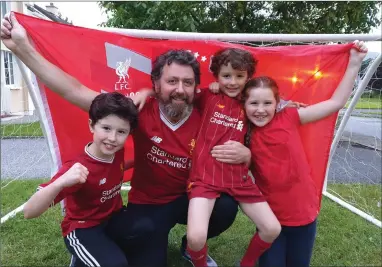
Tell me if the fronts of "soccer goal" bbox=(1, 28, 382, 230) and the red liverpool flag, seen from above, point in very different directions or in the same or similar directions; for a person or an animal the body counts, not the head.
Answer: same or similar directions

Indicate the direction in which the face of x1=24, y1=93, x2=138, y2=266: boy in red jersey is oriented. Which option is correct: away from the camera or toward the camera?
toward the camera

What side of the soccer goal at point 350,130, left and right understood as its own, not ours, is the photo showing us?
front

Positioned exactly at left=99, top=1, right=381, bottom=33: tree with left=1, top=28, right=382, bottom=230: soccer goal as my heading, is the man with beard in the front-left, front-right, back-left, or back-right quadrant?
front-right

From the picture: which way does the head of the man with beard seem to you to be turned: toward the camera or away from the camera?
toward the camera

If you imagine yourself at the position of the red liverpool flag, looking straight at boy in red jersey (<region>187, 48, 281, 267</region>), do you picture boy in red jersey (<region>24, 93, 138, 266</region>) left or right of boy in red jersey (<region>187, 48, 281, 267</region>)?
right

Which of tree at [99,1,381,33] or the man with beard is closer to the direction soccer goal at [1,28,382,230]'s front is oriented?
the man with beard

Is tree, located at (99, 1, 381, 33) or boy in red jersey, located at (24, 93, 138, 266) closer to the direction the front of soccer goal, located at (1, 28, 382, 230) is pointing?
the boy in red jersey

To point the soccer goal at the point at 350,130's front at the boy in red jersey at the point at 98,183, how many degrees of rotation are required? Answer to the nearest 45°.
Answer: approximately 45° to its right

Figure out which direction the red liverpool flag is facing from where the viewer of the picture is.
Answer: facing the viewer

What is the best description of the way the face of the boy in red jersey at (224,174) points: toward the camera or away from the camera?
toward the camera

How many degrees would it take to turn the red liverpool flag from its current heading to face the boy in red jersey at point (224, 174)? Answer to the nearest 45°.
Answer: approximately 45° to its left

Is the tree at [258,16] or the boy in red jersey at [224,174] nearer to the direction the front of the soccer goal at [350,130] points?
the boy in red jersey
